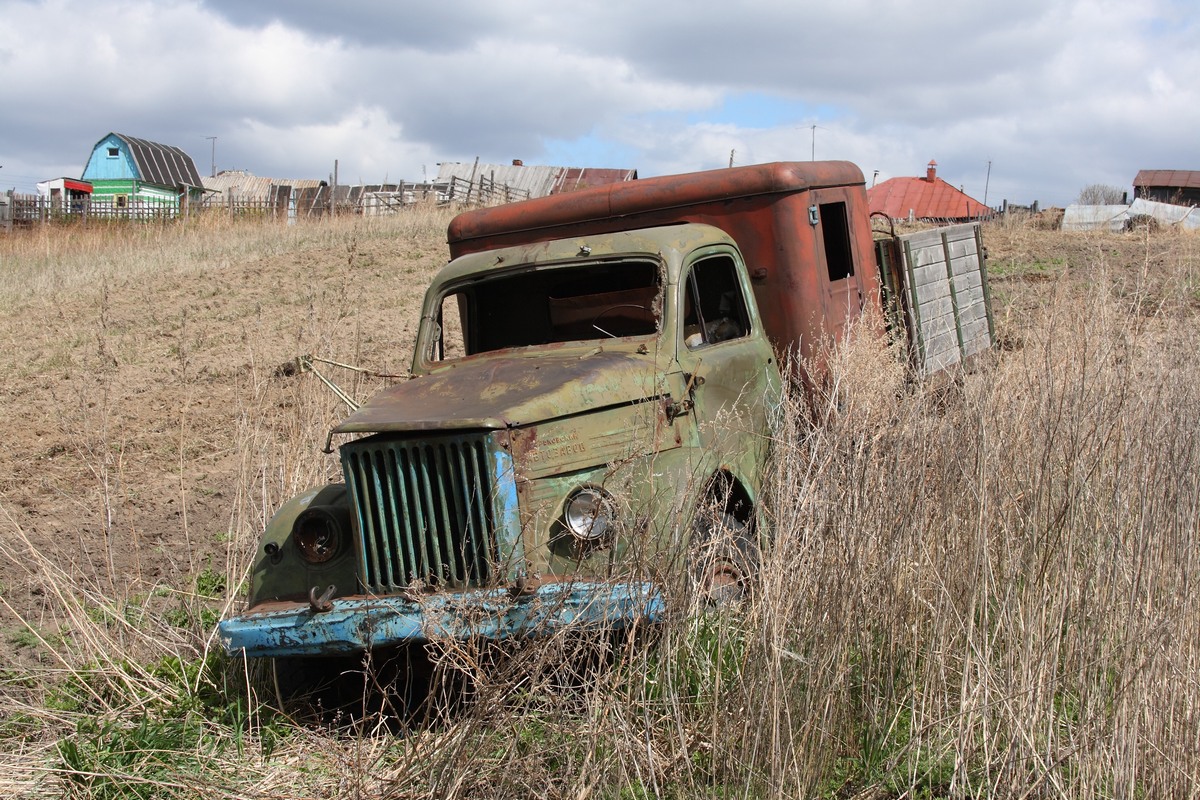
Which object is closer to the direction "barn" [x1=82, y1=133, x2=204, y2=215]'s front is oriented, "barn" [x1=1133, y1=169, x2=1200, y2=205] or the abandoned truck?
the abandoned truck

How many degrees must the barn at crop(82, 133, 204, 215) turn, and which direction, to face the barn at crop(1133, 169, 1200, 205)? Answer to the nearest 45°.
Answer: approximately 90° to its left

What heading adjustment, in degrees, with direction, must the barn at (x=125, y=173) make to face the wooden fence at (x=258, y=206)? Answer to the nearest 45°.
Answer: approximately 45° to its left

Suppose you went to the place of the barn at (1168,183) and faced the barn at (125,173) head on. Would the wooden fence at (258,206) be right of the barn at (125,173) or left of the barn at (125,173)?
left

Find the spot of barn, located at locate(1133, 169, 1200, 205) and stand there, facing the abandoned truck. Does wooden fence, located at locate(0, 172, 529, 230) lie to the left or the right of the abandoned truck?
right

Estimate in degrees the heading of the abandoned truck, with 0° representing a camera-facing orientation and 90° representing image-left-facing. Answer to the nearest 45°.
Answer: approximately 45°

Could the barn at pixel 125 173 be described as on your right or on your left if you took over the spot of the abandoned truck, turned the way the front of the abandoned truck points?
on your right

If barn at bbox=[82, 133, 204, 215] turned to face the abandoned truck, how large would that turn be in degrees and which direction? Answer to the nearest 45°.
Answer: approximately 45° to its left

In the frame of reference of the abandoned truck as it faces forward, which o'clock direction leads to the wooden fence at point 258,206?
The wooden fence is roughly at 4 o'clock from the abandoned truck.
